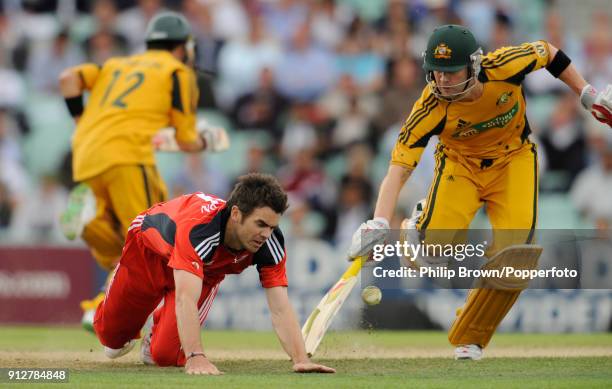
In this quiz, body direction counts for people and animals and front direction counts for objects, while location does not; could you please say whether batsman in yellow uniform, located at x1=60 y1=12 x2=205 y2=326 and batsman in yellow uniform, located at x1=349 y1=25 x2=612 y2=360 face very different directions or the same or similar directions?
very different directions

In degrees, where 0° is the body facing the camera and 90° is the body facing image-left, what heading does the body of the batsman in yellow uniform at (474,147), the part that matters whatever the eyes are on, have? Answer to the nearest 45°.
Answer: approximately 0°

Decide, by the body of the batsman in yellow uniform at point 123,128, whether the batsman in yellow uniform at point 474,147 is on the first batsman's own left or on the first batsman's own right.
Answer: on the first batsman's own right

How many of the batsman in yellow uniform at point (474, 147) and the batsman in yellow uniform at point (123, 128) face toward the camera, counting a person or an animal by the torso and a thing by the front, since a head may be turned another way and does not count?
1
